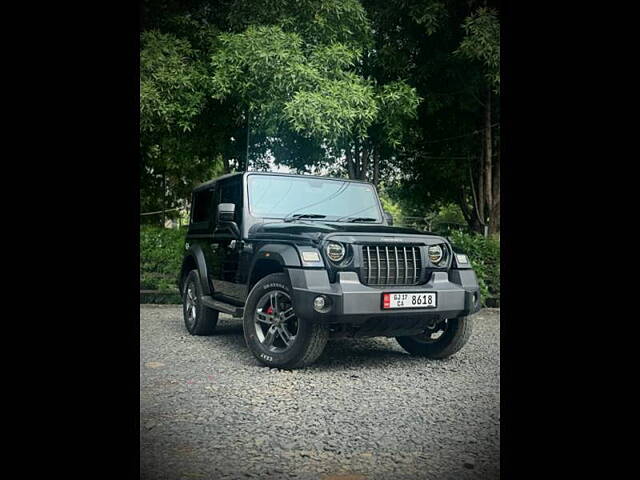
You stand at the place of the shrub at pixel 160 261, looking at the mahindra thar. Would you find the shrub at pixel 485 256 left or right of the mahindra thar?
left

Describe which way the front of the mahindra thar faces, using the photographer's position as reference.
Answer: facing the viewer and to the right of the viewer

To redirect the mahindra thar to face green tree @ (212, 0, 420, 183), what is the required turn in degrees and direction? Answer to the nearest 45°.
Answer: approximately 135° to its left

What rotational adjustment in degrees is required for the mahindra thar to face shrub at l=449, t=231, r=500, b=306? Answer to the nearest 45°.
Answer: approximately 90° to its left

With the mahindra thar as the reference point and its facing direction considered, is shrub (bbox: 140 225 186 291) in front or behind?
behind
